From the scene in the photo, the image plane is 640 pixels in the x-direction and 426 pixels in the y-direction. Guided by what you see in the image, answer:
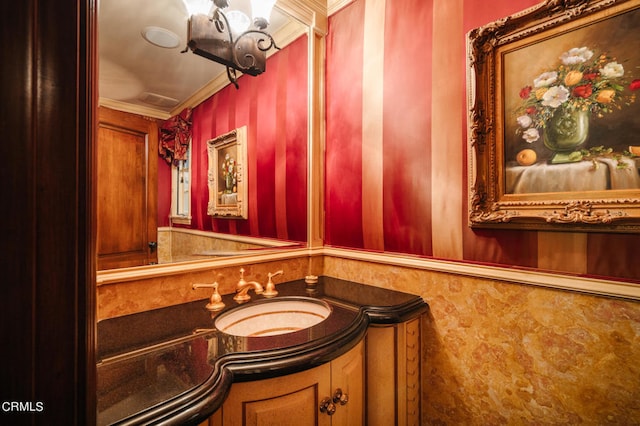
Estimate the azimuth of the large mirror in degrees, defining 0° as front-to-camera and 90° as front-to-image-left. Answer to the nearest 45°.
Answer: approximately 315°

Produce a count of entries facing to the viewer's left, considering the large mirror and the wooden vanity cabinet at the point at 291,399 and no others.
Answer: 0

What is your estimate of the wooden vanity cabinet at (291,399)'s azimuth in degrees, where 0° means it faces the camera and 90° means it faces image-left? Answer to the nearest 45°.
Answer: approximately 315°
